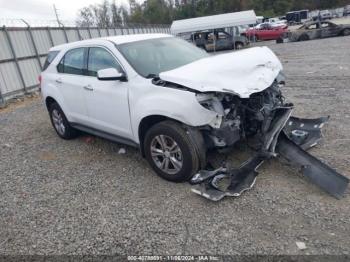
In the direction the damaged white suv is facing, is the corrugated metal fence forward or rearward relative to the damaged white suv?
rearward

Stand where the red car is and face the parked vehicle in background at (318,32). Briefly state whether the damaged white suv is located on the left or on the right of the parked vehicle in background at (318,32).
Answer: right

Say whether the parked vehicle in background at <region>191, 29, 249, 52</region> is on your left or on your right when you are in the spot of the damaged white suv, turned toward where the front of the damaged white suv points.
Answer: on your left

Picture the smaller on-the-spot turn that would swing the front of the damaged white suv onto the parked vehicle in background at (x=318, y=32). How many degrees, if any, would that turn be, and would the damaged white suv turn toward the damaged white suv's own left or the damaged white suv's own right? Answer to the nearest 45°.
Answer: approximately 90° to the damaged white suv's own left

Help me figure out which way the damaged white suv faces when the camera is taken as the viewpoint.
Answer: facing the viewer and to the right of the viewer

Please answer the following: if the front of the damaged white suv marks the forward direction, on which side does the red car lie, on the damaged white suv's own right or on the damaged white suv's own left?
on the damaged white suv's own left
